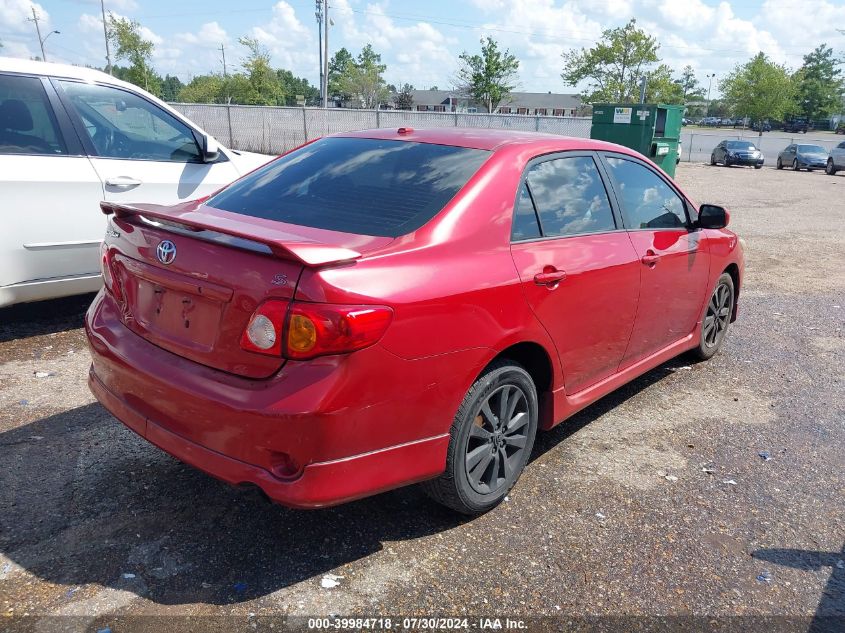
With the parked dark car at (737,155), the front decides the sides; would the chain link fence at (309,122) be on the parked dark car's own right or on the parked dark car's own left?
on the parked dark car's own right

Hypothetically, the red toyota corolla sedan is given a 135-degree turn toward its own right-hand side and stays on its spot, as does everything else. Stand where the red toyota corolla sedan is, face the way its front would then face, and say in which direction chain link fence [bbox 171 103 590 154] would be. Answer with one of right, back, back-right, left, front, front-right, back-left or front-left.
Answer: back

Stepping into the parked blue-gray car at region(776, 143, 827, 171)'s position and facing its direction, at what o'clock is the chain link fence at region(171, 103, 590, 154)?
The chain link fence is roughly at 3 o'clock from the parked blue-gray car.

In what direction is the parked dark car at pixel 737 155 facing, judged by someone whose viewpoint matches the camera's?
facing the viewer and to the right of the viewer

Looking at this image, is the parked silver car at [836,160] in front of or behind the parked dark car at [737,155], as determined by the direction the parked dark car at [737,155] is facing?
in front

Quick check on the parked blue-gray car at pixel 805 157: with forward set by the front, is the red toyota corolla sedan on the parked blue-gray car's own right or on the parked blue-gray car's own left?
on the parked blue-gray car's own right

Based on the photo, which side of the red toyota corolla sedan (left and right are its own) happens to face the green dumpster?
front

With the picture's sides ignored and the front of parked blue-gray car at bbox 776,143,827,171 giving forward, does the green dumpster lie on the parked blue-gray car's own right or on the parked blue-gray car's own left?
on the parked blue-gray car's own right

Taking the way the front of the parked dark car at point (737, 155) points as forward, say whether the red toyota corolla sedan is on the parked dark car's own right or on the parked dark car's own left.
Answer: on the parked dark car's own right

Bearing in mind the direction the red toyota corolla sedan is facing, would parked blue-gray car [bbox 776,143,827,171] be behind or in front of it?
in front

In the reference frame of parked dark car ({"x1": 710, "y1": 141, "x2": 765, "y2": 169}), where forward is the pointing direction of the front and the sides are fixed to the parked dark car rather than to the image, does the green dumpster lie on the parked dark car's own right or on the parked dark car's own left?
on the parked dark car's own right

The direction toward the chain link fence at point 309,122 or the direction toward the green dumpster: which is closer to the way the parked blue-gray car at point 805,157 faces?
the green dumpster

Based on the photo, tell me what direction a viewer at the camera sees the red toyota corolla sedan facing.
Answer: facing away from the viewer and to the right of the viewer
